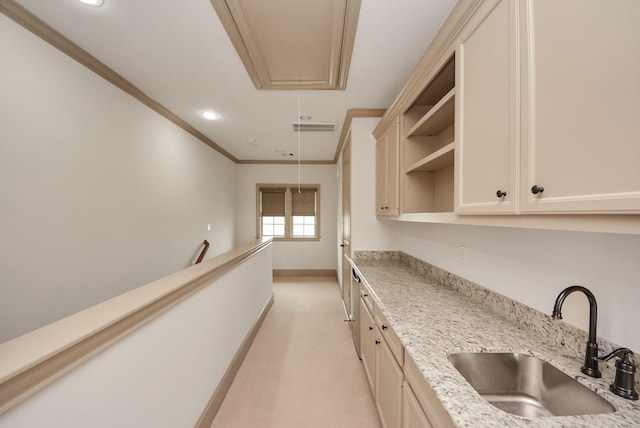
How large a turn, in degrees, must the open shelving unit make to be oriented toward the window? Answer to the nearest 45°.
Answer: approximately 45° to its right

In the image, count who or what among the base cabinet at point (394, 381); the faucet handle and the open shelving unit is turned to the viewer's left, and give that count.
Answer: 3

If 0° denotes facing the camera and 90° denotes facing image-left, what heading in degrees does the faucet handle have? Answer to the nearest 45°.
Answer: approximately 90°

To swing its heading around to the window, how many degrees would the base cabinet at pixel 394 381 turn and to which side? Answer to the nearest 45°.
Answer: approximately 45° to its right

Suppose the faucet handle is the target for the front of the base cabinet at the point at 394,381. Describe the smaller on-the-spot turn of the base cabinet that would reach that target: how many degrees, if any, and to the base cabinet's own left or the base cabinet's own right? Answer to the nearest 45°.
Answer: approximately 135° to the base cabinet's own left

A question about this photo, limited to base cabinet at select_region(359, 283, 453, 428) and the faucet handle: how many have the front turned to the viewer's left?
2

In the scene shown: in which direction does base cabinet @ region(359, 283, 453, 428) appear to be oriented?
to the viewer's left

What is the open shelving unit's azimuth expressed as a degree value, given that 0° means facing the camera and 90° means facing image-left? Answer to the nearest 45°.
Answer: approximately 90°
